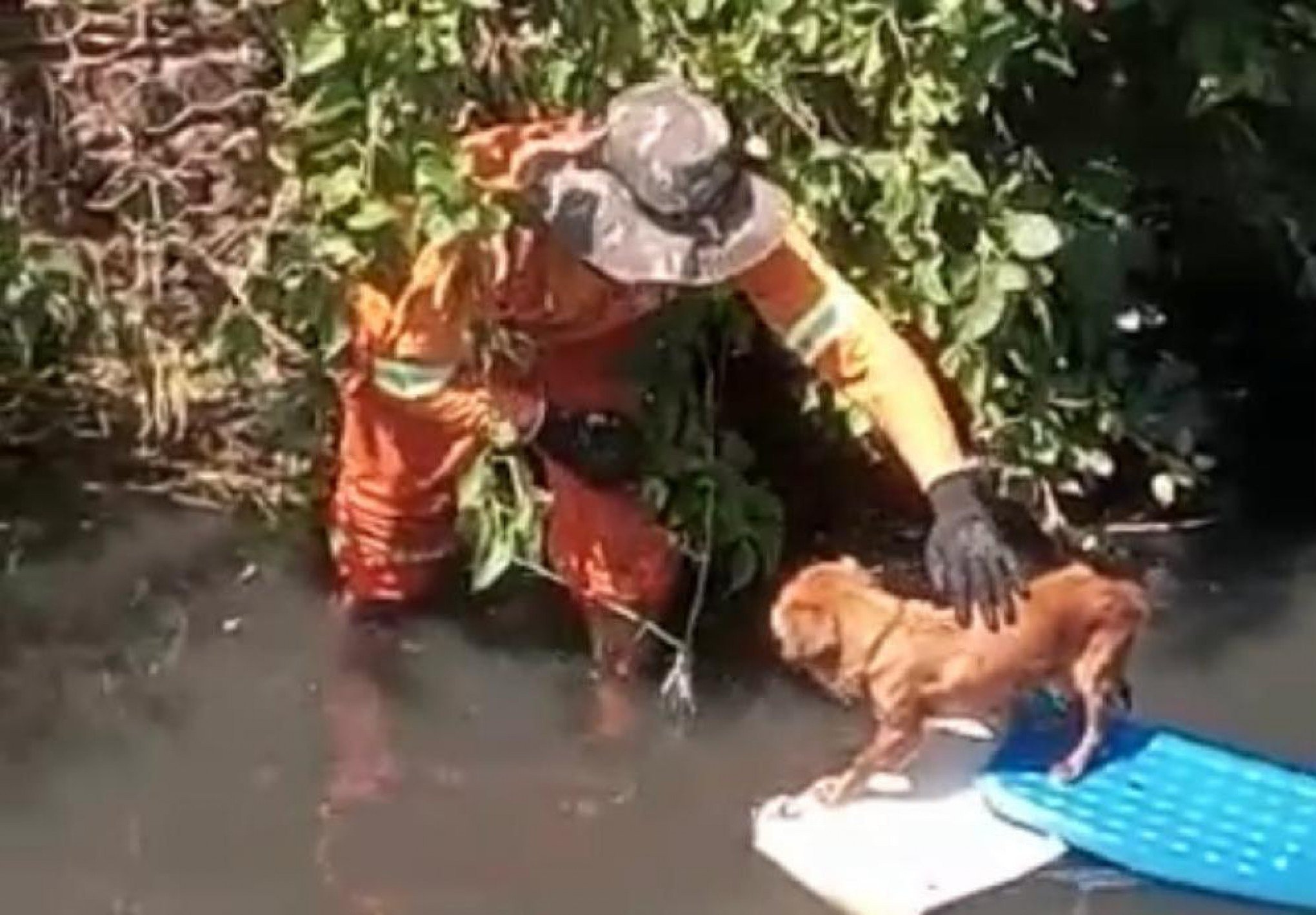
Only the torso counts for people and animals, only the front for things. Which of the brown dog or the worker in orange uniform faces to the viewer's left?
the brown dog

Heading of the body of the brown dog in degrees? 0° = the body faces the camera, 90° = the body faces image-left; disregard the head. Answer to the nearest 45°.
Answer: approximately 90°

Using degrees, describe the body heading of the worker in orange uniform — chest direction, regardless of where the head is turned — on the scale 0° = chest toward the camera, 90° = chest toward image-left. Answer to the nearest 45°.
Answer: approximately 315°

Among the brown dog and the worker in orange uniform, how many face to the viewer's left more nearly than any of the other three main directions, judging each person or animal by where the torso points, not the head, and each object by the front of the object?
1
